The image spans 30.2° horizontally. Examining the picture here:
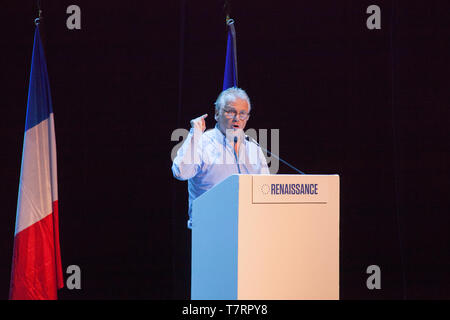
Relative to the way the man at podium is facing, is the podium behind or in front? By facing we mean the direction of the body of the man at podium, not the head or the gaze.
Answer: in front

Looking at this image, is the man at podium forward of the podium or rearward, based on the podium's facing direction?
rearward

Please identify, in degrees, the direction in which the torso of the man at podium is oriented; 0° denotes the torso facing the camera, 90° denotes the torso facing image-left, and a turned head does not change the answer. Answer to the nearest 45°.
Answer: approximately 315°

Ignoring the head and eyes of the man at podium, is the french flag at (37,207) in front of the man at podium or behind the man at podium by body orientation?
behind

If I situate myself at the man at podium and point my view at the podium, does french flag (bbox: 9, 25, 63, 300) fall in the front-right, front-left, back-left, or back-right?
back-right

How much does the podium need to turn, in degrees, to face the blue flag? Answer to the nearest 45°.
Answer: approximately 135° to its left

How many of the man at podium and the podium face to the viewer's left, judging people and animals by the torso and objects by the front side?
0

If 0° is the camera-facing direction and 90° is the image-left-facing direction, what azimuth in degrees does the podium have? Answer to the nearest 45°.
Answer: approximately 315°
